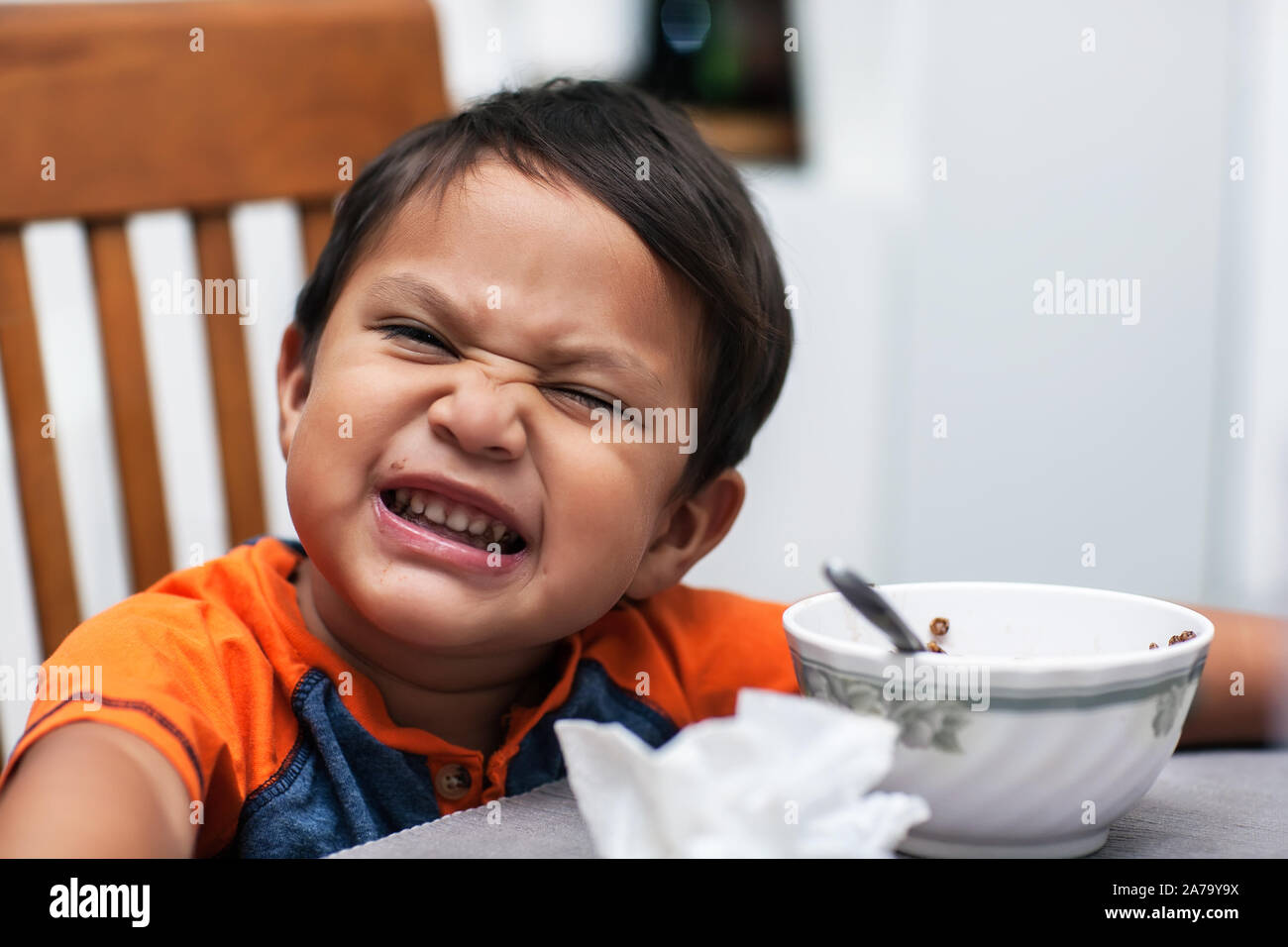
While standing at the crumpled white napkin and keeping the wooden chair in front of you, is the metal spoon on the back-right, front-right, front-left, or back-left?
front-right

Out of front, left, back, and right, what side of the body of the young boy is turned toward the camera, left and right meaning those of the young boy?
front
